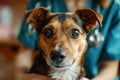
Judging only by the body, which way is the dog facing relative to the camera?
toward the camera
